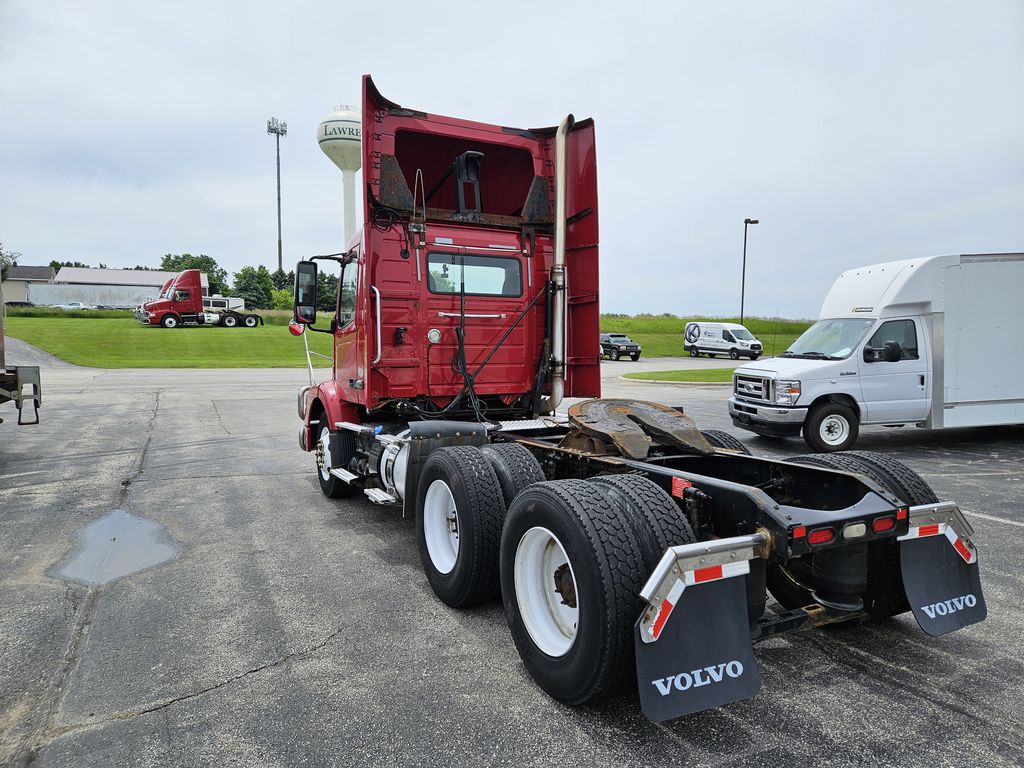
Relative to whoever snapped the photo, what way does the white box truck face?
facing the viewer and to the left of the viewer

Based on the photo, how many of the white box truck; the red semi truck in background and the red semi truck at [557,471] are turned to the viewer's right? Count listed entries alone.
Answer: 0

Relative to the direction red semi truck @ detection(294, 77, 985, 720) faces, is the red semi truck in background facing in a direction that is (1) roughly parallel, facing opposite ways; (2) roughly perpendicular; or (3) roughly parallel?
roughly perpendicular

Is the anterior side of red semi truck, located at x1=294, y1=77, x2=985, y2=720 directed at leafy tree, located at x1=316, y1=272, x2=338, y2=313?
yes

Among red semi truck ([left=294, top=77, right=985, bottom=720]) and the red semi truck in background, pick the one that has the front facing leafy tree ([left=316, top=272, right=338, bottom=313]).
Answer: the red semi truck

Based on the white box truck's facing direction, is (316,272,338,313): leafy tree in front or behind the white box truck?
in front

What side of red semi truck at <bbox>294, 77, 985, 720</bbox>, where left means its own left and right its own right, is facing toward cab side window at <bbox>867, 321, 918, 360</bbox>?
right

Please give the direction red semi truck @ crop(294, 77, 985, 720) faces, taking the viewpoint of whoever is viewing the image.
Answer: facing away from the viewer and to the left of the viewer

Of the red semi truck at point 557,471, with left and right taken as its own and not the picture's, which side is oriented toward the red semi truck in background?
front

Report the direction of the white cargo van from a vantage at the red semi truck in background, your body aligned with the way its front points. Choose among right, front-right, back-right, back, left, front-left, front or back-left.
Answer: back-left

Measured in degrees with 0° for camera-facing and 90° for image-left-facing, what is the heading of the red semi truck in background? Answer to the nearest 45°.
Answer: approximately 90°
